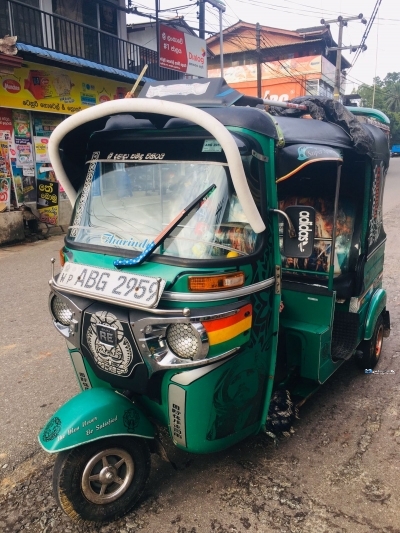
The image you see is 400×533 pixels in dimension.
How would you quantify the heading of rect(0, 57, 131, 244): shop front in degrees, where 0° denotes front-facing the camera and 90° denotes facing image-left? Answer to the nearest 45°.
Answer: approximately 315°

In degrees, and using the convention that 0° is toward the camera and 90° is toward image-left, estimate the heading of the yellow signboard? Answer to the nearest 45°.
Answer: approximately 315°

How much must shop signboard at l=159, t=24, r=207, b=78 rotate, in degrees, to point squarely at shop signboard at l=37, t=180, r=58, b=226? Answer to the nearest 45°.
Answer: approximately 90° to its right

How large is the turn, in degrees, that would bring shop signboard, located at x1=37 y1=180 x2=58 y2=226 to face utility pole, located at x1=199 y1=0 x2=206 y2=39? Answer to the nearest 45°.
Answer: approximately 90° to its left

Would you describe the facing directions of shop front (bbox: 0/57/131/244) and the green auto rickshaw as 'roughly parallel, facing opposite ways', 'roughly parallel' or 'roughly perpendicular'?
roughly perpendicular

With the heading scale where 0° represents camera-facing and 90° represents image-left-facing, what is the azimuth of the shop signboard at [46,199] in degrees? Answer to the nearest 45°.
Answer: approximately 315°

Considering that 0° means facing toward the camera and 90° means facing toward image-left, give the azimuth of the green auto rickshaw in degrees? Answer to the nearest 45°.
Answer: approximately 45°

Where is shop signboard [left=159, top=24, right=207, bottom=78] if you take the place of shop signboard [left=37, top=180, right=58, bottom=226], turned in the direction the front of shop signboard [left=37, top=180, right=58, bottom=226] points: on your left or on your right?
on your left

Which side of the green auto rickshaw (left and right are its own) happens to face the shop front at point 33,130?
right
